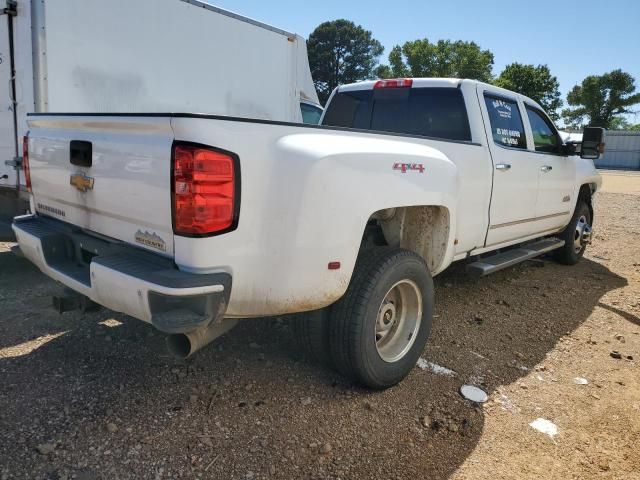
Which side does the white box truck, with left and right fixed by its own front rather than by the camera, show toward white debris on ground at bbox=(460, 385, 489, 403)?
right

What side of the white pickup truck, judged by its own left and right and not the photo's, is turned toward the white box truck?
left

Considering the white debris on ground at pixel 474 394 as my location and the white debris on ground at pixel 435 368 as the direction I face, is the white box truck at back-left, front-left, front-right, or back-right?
front-left

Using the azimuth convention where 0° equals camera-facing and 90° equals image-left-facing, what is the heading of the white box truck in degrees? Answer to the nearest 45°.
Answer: approximately 225°

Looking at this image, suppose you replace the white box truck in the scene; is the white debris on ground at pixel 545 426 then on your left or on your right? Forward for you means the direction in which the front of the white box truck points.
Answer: on your right

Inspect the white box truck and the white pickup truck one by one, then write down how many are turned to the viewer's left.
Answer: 0

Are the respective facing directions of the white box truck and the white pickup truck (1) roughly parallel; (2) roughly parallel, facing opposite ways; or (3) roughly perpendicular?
roughly parallel

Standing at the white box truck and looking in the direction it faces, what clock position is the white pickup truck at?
The white pickup truck is roughly at 4 o'clock from the white box truck.

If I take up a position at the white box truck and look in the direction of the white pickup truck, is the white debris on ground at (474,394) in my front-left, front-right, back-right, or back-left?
front-right

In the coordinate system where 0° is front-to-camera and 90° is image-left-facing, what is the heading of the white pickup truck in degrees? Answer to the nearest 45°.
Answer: approximately 225°
